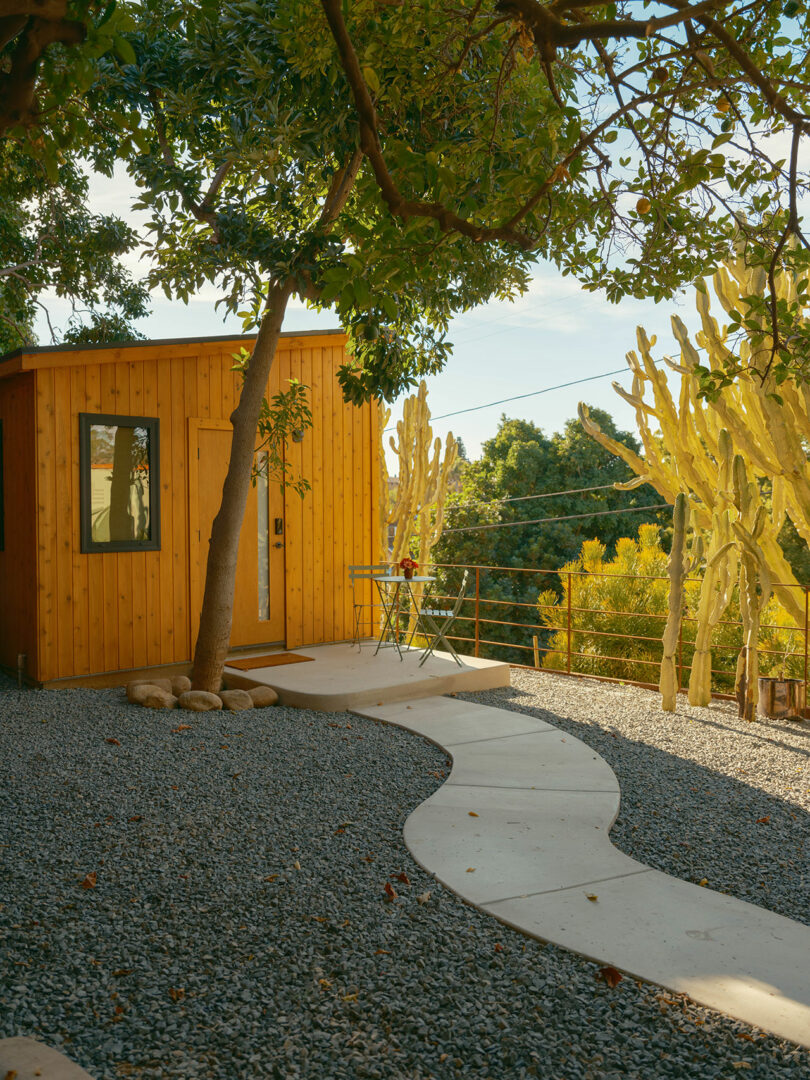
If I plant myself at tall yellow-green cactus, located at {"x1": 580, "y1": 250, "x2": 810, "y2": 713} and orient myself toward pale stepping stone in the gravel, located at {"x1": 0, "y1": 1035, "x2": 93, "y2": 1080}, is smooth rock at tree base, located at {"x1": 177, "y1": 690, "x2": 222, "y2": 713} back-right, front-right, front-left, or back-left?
front-right

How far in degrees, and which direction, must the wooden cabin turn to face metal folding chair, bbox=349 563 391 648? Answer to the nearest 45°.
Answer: approximately 90° to its left

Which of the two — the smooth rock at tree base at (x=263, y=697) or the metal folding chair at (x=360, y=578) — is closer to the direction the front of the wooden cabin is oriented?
the smooth rock at tree base

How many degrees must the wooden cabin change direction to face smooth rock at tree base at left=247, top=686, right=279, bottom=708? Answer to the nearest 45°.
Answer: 0° — it already faces it

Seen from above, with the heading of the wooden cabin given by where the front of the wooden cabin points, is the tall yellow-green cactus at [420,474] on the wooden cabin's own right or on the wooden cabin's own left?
on the wooden cabin's own left

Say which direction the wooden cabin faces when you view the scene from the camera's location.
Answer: facing the viewer and to the right of the viewer

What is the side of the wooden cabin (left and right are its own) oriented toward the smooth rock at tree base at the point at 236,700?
front

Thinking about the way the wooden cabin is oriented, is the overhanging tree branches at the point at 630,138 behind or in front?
in front
